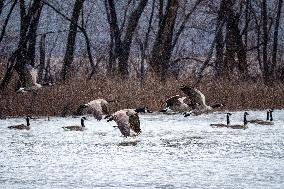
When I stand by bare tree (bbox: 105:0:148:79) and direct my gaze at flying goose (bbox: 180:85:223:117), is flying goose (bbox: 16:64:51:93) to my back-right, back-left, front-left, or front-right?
front-right

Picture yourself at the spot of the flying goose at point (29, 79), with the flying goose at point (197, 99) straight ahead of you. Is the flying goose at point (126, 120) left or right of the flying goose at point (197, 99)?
right

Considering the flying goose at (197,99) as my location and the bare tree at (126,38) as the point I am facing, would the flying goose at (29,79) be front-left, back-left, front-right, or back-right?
front-left

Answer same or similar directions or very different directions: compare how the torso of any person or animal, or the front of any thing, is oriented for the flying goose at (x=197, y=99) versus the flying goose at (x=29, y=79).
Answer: same or similar directions

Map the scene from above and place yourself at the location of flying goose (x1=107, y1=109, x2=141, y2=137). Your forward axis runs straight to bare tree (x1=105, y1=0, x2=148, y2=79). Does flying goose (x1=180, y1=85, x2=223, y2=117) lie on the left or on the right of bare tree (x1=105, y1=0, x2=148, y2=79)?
right
